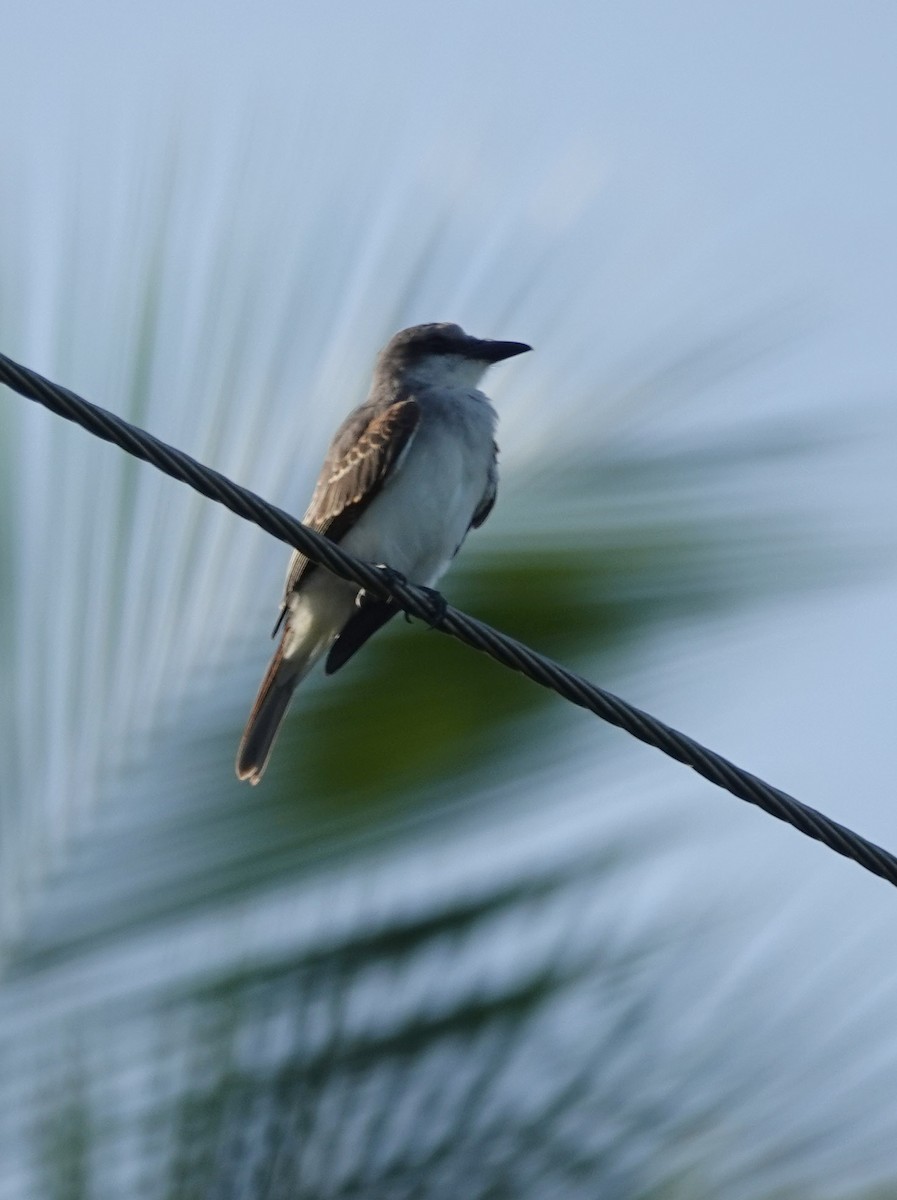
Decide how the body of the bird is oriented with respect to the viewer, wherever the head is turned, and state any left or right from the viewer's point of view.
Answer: facing the viewer and to the right of the viewer
